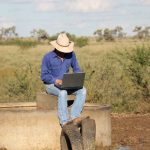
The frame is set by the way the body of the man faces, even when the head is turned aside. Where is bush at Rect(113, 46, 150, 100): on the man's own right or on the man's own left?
on the man's own left
